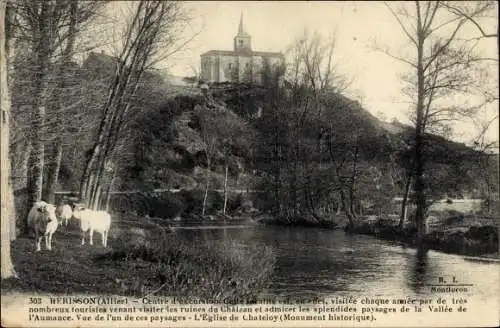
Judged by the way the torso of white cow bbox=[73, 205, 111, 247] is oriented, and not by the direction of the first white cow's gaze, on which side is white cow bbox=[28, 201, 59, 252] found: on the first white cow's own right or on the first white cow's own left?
on the first white cow's own left

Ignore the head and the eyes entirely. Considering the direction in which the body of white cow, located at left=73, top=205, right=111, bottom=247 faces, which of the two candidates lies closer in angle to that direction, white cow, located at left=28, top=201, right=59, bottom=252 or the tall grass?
the white cow

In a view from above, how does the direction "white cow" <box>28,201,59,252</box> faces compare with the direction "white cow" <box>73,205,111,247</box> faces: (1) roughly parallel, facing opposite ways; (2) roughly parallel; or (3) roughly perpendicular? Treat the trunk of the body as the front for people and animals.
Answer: roughly perpendicular

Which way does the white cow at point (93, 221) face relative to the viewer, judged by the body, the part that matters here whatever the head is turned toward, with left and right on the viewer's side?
facing to the left of the viewer

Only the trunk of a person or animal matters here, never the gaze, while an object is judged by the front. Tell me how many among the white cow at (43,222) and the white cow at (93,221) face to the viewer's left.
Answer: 1

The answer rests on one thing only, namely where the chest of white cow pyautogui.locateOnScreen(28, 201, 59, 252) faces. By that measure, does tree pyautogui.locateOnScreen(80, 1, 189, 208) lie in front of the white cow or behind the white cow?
behind

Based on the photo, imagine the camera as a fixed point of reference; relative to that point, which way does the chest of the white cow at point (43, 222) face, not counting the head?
toward the camera
